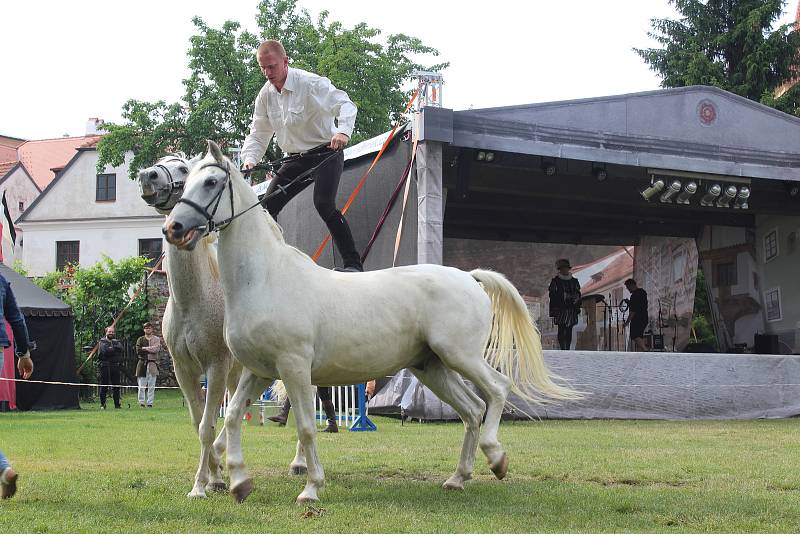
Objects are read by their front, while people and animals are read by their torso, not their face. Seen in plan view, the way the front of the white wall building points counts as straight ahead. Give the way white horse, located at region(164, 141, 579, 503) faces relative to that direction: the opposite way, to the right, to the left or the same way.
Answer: to the right

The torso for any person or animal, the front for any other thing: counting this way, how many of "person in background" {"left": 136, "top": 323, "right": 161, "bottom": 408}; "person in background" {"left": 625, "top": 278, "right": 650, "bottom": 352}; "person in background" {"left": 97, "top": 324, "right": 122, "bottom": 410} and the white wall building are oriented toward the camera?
3

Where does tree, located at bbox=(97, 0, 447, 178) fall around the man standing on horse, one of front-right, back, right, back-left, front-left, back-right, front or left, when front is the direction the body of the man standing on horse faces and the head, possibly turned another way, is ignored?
back-right

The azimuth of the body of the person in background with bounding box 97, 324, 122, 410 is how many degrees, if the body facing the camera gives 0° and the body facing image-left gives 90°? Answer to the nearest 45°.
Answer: approximately 0°

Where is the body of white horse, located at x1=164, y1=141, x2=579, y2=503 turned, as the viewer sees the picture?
to the viewer's left

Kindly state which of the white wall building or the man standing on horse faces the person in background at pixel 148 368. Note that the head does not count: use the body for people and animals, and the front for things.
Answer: the white wall building

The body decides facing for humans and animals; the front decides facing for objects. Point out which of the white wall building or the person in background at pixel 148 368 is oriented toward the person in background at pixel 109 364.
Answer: the white wall building
